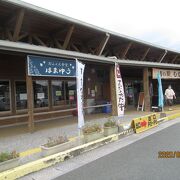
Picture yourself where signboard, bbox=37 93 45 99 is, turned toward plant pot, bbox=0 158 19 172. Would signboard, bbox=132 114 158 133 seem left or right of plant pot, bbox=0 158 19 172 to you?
left

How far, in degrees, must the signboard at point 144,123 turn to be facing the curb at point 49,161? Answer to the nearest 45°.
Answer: approximately 90° to its right

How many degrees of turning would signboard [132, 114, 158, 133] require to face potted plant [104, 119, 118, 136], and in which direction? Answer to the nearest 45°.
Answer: approximately 90° to its right

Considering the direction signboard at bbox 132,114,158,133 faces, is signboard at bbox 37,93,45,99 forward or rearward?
rearward

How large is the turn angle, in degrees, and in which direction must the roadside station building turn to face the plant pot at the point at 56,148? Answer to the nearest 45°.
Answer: approximately 45° to its right

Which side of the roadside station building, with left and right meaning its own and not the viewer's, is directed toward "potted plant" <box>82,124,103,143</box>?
front

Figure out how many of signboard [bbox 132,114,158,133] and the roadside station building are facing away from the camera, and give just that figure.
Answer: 0

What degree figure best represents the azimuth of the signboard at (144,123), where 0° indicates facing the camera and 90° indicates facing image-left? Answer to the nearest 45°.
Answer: approximately 315°

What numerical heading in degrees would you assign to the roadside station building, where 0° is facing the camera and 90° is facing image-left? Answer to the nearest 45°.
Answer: approximately 315°
